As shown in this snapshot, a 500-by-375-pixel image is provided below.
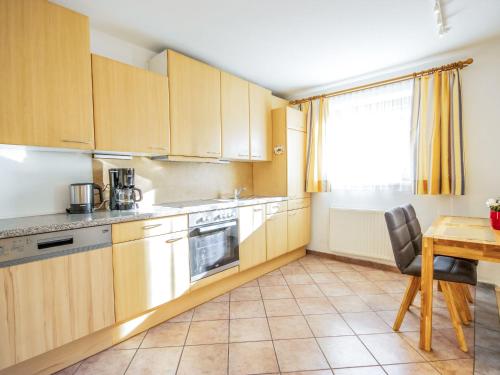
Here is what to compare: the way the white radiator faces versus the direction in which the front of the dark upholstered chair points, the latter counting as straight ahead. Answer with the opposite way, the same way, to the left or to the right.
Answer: to the right

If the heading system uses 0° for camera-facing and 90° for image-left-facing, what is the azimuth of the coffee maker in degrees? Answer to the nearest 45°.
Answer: approximately 315°

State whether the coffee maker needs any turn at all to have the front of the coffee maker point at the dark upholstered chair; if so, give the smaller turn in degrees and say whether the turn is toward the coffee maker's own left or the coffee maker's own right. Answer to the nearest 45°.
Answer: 0° — it already faces it

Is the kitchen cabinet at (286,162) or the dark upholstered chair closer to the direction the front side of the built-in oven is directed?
the dark upholstered chair

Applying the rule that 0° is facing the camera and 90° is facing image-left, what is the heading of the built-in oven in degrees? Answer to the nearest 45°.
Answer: approximately 315°

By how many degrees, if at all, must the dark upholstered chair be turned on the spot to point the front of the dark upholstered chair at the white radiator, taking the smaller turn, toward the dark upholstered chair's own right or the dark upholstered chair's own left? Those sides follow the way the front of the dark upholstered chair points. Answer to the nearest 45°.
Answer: approximately 180°

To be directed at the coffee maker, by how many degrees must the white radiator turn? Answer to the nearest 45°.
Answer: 0° — it already faces it

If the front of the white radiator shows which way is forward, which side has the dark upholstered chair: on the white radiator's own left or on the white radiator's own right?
on the white radiator's own left
